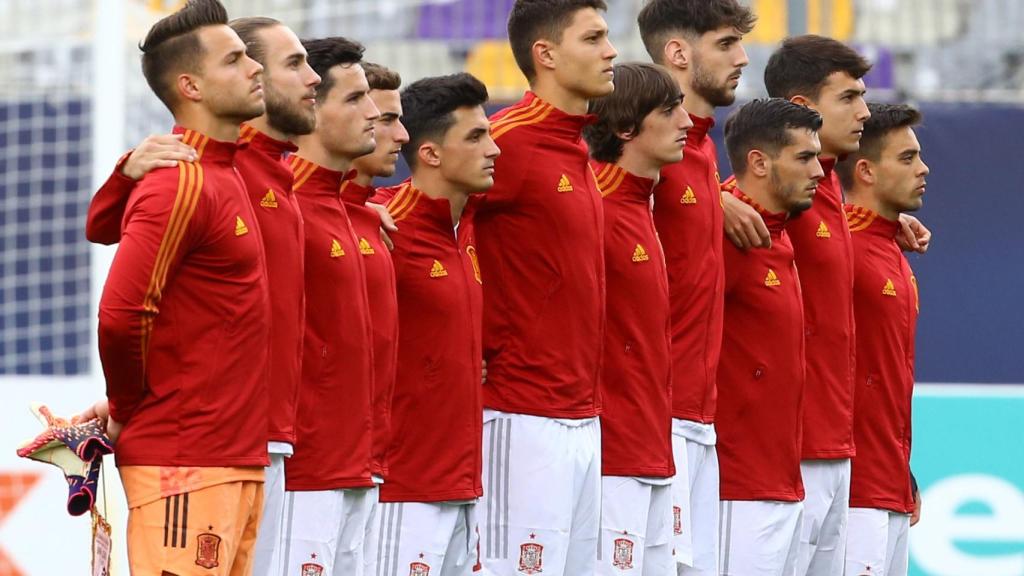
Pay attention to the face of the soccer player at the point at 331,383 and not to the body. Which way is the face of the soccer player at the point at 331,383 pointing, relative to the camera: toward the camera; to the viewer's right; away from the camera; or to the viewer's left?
to the viewer's right

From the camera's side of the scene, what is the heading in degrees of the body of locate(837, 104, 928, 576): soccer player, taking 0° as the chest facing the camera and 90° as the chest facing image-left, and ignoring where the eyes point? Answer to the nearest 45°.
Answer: approximately 315°

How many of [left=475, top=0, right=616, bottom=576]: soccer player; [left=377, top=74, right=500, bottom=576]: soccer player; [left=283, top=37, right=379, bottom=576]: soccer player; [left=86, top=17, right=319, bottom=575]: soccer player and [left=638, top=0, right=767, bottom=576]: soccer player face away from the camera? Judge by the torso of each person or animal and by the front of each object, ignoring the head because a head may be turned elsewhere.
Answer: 0

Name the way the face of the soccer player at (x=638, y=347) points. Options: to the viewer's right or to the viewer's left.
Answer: to the viewer's right

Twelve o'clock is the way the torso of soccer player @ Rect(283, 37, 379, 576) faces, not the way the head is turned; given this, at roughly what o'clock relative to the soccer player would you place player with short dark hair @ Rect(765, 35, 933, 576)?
The player with short dark hair is roughly at 9 o'clock from the soccer player.

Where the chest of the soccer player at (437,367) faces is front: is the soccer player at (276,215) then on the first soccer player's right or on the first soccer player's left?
on the first soccer player's right

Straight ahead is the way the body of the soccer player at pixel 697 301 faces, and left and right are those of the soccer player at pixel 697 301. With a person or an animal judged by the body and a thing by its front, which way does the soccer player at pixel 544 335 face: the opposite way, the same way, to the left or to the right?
the same way

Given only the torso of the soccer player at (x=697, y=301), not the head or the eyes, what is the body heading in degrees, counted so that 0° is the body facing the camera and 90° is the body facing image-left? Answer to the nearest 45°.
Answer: approximately 315°

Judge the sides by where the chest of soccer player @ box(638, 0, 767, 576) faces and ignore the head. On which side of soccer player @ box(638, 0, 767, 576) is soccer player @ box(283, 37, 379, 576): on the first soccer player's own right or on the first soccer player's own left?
on the first soccer player's own right

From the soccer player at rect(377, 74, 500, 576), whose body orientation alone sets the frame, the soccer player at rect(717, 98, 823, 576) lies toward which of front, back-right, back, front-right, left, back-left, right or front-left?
left

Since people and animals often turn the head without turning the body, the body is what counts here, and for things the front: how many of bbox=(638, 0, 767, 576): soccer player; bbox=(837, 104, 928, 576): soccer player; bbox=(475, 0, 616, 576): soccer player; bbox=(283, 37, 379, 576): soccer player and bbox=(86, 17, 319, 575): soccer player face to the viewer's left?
0

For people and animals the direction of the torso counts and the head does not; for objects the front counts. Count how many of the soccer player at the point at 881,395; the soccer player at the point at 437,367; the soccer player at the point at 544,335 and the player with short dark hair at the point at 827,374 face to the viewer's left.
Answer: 0

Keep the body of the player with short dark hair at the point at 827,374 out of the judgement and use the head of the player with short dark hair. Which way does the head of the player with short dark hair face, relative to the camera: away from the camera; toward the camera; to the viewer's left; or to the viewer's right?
to the viewer's right

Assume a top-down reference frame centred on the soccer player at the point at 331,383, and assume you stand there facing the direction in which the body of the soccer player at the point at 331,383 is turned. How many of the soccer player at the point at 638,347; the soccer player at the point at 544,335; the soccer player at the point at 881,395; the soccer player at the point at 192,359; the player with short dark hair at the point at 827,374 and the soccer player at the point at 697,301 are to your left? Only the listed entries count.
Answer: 5

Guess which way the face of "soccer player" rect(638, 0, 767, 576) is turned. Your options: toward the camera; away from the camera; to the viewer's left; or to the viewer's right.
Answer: to the viewer's right

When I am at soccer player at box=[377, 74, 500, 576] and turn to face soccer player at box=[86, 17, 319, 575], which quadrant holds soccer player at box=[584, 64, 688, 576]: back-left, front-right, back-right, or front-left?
back-left

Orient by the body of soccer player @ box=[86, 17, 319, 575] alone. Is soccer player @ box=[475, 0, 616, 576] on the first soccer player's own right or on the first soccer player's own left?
on the first soccer player's own left

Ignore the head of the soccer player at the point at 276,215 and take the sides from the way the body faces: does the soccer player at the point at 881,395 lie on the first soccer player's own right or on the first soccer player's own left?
on the first soccer player's own left

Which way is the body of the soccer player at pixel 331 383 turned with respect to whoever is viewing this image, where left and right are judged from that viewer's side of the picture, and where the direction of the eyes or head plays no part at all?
facing the viewer and to the right of the viewer

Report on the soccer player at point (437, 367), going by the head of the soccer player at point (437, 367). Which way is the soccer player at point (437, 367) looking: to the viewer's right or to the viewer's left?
to the viewer's right

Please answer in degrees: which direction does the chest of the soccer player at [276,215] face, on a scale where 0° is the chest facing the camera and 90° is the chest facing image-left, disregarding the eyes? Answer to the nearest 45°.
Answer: approximately 315°
